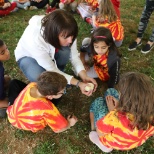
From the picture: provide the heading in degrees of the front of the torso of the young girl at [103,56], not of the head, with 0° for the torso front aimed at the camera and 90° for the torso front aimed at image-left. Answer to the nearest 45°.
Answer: approximately 45°

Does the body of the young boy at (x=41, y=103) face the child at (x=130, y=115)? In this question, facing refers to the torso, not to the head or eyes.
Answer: no

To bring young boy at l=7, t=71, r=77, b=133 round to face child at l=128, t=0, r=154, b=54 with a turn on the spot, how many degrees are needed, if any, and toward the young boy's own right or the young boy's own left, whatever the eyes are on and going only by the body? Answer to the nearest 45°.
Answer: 0° — they already face them

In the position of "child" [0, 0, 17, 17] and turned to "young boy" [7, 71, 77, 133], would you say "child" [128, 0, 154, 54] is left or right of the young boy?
left

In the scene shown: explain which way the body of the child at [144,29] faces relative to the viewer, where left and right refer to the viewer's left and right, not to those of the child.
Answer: facing the viewer and to the left of the viewer

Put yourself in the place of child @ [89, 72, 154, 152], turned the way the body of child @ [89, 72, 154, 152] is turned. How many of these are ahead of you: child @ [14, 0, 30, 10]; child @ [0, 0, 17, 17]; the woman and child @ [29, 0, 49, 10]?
4

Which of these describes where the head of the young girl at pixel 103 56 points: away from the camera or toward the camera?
toward the camera

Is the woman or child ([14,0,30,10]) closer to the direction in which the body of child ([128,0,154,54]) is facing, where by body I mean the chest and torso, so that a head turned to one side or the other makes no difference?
the woman

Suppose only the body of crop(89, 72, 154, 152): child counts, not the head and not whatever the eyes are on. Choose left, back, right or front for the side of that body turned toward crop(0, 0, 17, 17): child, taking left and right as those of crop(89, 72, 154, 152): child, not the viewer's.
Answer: front

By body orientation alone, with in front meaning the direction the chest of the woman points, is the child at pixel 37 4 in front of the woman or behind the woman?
behind

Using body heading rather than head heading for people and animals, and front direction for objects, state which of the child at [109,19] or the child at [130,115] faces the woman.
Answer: the child at [130,115]

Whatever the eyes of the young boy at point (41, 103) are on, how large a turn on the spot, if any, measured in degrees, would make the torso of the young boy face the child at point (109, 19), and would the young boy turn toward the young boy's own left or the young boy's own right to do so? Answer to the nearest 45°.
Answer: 0° — they already face them
